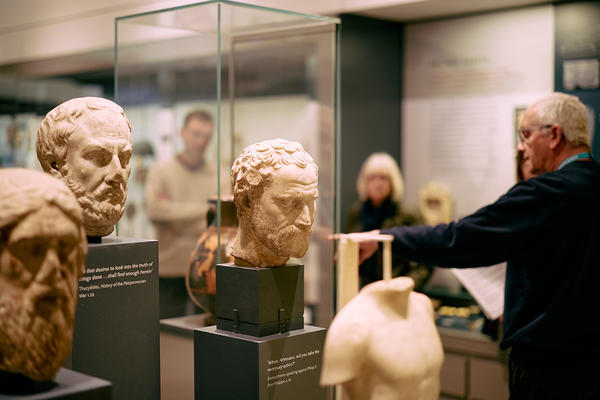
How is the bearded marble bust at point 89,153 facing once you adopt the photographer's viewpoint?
facing the viewer and to the right of the viewer

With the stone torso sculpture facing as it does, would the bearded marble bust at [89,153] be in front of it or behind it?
behind

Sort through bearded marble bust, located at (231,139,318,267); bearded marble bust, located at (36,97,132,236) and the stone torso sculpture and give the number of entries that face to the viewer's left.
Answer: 0

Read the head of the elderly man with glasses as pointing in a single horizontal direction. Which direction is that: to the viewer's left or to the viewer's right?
to the viewer's left

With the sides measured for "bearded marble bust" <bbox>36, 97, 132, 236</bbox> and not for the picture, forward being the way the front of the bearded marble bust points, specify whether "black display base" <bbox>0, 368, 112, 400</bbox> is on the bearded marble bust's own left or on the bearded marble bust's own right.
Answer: on the bearded marble bust's own right

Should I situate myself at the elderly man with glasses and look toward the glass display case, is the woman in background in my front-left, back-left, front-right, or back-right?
front-right

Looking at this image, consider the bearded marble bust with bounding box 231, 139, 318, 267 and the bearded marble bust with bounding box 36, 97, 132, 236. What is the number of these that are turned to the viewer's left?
0

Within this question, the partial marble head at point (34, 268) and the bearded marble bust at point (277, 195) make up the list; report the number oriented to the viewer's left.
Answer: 0

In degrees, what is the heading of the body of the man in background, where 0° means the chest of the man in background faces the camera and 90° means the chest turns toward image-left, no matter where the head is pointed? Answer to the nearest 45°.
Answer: approximately 315°

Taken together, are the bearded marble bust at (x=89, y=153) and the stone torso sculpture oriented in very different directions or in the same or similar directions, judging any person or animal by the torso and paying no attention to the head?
same or similar directions

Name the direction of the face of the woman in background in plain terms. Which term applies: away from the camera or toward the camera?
toward the camera

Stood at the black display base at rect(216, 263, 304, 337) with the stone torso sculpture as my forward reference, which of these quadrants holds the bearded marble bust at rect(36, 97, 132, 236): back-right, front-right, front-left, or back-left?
back-right

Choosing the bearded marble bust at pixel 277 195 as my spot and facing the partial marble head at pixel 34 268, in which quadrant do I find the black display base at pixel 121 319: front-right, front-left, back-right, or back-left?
front-right
